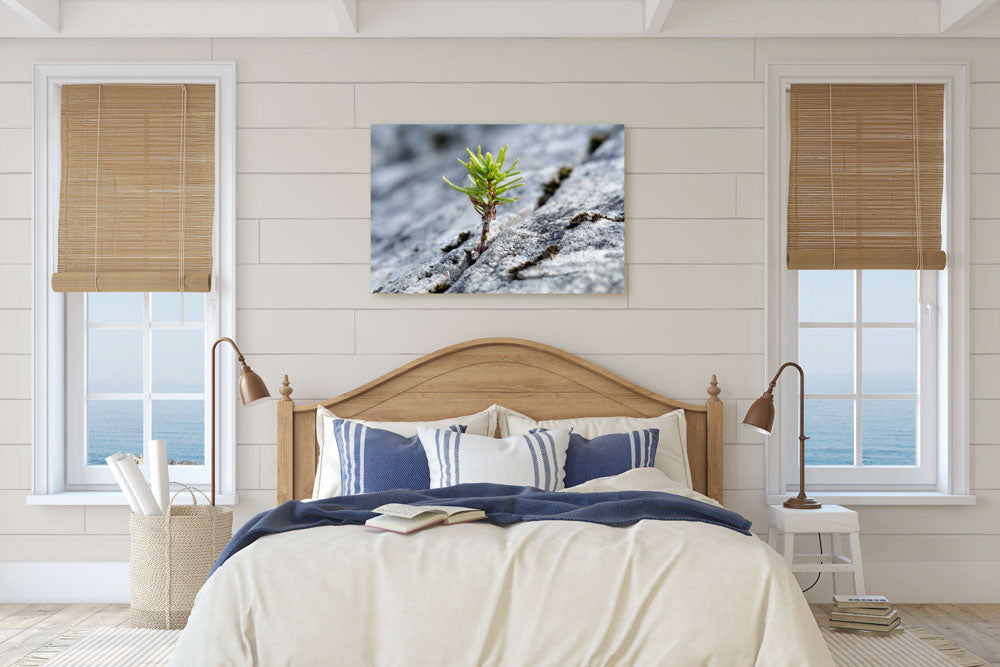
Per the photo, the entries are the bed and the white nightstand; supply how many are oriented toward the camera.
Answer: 2

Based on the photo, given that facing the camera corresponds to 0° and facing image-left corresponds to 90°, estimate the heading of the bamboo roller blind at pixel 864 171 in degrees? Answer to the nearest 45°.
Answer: approximately 0°

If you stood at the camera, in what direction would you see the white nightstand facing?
facing the viewer

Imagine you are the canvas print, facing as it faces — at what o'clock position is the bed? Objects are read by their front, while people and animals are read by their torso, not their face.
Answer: The bed is roughly at 12 o'clock from the canvas print.

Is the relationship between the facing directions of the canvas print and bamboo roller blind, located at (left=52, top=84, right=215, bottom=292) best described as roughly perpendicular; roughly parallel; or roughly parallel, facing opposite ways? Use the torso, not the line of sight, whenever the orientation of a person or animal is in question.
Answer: roughly parallel

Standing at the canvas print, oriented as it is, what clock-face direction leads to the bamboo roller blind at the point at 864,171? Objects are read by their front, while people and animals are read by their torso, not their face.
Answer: The bamboo roller blind is roughly at 9 o'clock from the canvas print.

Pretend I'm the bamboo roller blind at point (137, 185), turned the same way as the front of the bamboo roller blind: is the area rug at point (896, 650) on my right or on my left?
on my left

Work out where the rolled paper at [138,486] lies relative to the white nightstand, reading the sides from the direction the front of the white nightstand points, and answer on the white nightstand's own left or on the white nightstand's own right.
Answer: on the white nightstand's own right

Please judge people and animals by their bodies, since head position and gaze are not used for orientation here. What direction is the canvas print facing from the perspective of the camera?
toward the camera

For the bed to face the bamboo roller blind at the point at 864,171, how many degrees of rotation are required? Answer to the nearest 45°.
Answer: approximately 135° to its left

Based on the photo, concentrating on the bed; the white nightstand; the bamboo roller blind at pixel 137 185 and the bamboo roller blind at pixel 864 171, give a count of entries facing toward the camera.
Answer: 4

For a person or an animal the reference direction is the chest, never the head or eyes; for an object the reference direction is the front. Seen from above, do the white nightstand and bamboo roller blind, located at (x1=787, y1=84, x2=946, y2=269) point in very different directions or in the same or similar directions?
same or similar directions

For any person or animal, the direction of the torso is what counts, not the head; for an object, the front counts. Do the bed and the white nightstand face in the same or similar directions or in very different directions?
same or similar directions

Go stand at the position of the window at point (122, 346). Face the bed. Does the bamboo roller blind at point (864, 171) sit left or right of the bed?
left

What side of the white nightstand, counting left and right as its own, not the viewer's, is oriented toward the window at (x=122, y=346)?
right

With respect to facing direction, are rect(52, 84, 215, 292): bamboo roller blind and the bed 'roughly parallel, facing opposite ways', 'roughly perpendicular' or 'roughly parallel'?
roughly parallel

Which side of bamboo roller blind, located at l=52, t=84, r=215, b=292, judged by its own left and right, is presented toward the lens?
front

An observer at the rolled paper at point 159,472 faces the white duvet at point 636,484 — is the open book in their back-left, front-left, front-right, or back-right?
front-right
